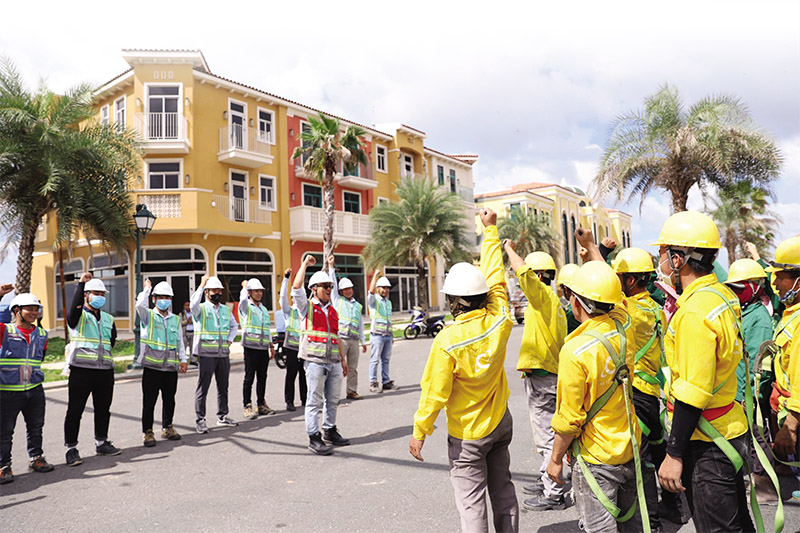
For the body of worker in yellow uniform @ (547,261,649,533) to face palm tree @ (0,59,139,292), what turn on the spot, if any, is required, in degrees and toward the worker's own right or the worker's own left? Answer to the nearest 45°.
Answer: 0° — they already face it

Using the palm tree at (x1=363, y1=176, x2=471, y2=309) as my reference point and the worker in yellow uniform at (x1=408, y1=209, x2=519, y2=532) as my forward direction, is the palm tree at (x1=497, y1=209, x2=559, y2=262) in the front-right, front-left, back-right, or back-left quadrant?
back-left

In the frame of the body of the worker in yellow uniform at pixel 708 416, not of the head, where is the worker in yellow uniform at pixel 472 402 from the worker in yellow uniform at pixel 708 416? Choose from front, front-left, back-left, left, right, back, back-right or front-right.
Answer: front-left

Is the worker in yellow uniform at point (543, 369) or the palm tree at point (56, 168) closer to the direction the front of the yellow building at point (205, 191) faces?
the worker in yellow uniform

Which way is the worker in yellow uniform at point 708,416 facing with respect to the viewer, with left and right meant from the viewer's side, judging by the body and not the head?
facing away from the viewer and to the left of the viewer

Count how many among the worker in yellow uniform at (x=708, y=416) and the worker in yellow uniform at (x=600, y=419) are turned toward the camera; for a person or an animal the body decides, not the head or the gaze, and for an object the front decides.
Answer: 0

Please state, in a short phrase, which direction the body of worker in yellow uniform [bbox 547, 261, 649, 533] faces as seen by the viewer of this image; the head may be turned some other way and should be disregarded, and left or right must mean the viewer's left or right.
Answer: facing away from the viewer and to the left of the viewer

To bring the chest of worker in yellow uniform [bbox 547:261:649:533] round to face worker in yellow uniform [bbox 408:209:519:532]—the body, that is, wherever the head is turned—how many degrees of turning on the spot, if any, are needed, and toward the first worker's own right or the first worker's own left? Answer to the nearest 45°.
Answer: approximately 45° to the first worker's own left

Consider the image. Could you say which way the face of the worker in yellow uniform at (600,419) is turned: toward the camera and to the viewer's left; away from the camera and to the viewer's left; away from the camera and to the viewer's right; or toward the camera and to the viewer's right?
away from the camera and to the viewer's left

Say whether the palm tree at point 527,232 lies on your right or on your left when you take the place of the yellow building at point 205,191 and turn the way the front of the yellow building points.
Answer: on your left
